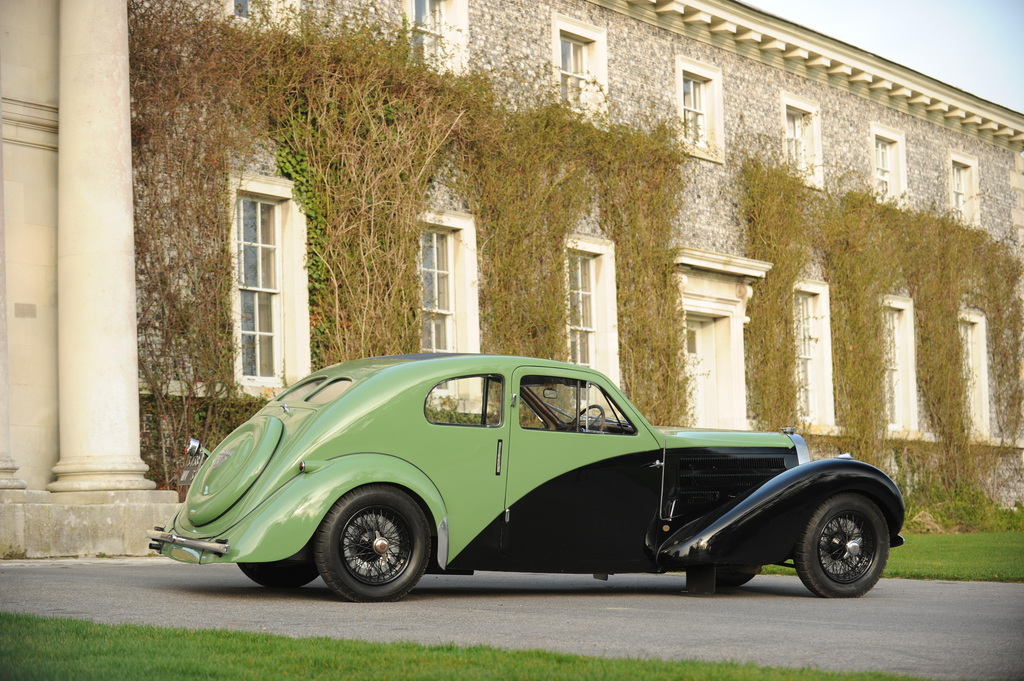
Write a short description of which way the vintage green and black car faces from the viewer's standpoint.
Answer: facing away from the viewer and to the right of the viewer
